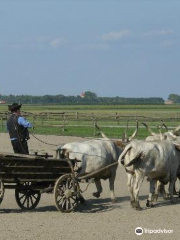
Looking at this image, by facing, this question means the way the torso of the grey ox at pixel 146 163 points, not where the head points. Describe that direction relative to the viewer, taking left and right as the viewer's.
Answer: facing away from the viewer and to the right of the viewer

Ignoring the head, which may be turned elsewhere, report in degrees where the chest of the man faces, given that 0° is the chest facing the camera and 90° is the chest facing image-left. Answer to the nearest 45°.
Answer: approximately 225°

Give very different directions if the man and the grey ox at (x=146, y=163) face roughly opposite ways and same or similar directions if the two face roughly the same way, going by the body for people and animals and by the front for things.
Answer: same or similar directions

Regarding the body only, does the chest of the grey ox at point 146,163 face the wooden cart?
no

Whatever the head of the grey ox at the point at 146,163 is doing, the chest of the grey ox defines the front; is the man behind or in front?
behind

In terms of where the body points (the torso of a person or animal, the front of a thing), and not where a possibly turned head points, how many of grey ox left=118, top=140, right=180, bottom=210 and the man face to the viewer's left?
0

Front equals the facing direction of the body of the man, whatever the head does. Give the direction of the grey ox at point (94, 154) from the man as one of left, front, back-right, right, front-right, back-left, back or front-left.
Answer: front-right
